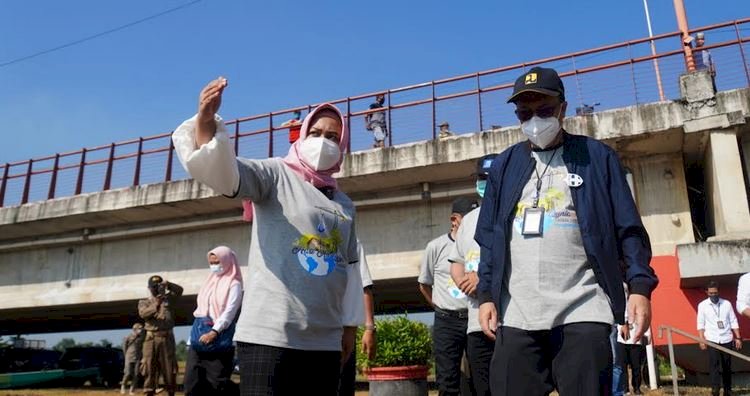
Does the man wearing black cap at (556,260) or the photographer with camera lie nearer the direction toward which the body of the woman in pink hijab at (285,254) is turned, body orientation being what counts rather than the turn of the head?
the man wearing black cap

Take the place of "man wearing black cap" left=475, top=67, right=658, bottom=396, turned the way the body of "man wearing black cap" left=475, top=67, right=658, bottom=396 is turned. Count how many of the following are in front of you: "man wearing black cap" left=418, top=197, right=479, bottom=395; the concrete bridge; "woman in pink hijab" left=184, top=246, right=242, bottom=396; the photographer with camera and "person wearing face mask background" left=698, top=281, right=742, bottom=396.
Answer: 0

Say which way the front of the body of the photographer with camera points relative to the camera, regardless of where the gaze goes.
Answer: toward the camera

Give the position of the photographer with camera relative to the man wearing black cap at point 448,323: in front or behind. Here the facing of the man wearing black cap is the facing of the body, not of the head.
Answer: behind

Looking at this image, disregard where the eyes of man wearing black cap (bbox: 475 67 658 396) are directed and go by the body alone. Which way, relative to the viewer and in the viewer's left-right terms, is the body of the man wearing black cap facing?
facing the viewer

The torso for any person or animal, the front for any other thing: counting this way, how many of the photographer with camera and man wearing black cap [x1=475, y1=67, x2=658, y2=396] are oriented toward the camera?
2

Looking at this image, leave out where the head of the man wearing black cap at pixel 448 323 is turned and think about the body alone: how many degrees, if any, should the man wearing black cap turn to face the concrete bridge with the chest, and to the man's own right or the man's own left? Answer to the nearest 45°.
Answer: approximately 135° to the man's own left

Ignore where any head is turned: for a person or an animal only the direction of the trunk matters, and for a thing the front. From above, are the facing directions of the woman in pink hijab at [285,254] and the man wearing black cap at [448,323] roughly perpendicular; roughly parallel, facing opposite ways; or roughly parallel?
roughly parallel

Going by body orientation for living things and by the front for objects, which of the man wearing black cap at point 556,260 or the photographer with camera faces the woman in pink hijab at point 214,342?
the photographer with camera

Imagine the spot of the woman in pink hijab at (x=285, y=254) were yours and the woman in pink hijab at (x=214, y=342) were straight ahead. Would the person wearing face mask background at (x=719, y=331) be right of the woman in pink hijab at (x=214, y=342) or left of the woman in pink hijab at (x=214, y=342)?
right

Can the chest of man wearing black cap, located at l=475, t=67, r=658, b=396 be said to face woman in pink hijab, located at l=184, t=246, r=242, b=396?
no

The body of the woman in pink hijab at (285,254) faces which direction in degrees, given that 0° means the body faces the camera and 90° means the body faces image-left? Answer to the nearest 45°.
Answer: approximately 315°

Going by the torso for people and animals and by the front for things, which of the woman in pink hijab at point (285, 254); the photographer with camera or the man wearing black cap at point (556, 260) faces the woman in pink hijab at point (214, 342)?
the photographer with camera

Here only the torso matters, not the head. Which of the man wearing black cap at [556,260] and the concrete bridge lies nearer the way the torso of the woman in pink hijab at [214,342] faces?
the man wearing black cap

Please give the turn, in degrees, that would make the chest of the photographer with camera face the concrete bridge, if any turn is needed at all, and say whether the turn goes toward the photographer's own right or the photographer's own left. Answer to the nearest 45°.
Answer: approximately 135° to the photographer's own left

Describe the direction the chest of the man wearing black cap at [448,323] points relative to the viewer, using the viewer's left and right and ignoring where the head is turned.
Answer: facing the viewer and to the right of the viewer

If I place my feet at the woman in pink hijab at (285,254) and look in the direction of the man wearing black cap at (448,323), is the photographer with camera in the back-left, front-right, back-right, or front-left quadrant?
front-left

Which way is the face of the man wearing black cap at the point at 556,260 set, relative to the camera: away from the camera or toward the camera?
toward the camera

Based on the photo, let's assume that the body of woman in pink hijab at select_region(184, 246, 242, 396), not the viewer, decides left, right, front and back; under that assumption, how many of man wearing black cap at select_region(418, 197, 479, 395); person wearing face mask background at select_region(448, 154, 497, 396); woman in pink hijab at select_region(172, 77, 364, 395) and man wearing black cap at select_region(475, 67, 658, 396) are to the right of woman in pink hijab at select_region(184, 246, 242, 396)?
0
